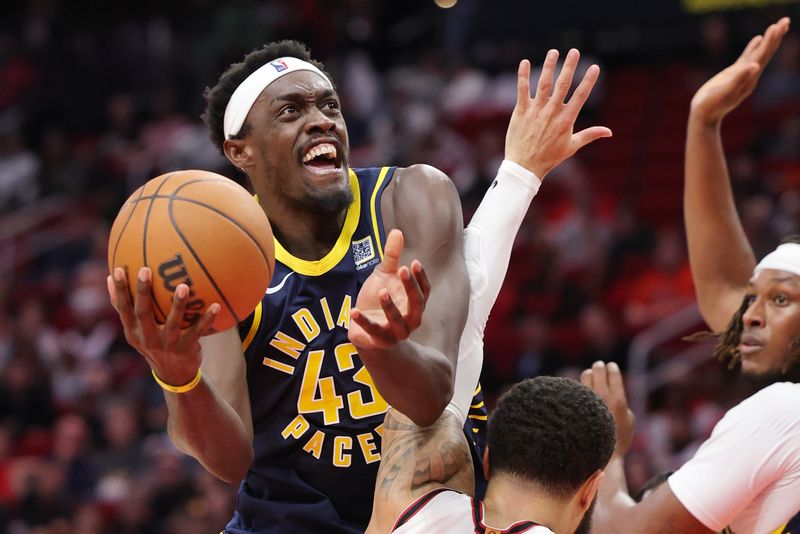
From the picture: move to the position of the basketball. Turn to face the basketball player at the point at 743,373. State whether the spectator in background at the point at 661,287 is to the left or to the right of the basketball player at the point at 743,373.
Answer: left

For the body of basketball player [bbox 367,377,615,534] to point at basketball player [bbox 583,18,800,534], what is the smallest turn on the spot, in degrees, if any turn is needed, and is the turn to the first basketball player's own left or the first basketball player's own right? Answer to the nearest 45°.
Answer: approximately 45° to the first basketball player's own right

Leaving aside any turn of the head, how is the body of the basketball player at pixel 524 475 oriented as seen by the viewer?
away from the camera

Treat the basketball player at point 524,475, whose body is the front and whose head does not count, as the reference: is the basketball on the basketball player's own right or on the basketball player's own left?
on the basketball player's own left

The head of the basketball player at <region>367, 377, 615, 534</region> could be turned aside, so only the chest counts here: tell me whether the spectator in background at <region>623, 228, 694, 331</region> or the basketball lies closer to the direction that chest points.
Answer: the spectator in background
